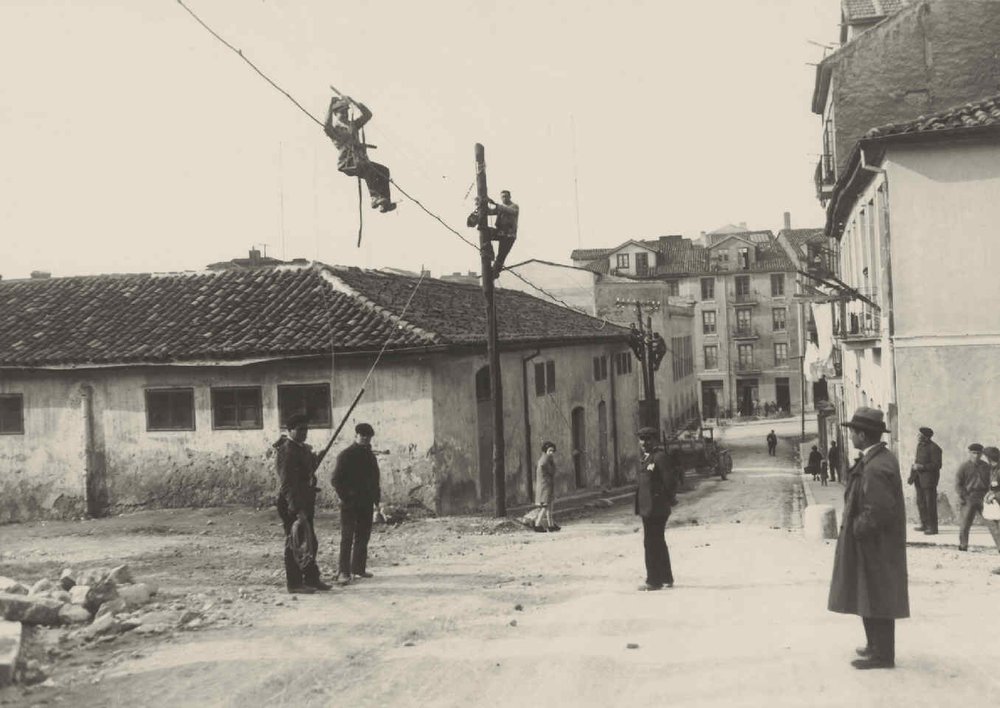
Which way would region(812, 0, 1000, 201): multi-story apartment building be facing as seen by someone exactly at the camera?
facing to the left of the viewer

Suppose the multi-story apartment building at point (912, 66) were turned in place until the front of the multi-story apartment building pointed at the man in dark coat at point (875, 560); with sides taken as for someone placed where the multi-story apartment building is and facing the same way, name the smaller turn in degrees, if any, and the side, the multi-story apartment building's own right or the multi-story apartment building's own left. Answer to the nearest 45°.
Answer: approximately 90° to the multi-story apartment building's own left

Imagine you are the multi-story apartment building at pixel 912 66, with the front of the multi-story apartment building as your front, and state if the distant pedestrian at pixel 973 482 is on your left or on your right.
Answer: on your left

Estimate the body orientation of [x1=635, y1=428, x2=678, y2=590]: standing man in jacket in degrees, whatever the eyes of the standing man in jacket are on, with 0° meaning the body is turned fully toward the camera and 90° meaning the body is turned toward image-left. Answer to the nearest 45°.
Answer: approximately 45°

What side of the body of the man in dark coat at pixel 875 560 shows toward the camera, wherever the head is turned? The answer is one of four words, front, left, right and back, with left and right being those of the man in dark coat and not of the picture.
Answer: left

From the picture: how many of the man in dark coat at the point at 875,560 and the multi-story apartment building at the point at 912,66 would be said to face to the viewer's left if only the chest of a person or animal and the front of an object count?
2
